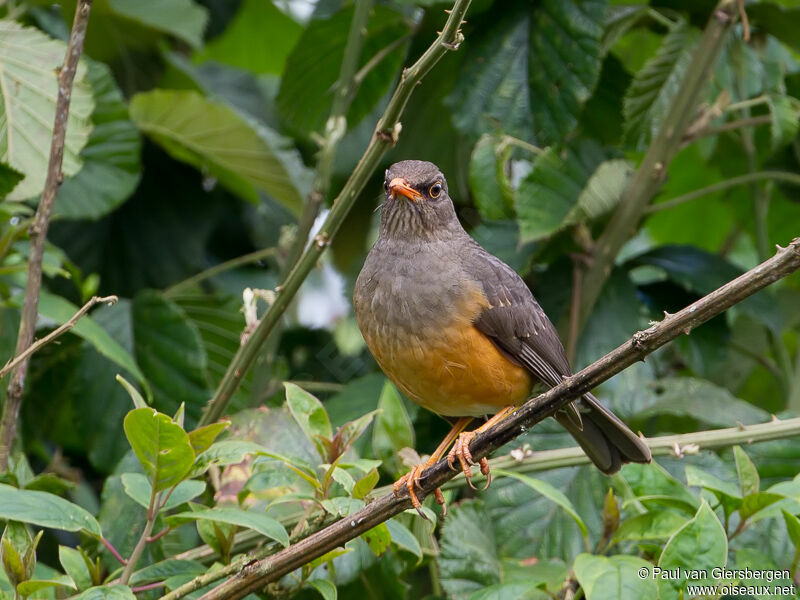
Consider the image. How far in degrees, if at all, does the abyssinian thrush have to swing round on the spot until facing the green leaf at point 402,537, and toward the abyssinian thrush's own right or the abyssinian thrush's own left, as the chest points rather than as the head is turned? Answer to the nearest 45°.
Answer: approximately 45° to the abyssinian thrush's own right

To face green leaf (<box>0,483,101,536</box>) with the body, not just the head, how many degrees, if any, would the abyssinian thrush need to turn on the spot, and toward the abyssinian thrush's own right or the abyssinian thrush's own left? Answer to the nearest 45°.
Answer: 0° — it already faces it

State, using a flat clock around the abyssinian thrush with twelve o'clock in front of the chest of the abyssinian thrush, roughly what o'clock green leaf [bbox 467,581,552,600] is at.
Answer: The green leaf is roughly at 10 o'clock from the abyssinian thrush.

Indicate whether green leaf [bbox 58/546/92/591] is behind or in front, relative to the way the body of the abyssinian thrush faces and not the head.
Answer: in front

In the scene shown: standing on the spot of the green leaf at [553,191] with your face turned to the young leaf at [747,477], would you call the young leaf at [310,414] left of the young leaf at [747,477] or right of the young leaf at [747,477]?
right

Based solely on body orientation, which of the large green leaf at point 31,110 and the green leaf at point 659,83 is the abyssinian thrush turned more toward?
the large green leaf

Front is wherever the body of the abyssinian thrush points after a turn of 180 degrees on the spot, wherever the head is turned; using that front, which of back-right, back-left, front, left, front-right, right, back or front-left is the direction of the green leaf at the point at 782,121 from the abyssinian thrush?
front

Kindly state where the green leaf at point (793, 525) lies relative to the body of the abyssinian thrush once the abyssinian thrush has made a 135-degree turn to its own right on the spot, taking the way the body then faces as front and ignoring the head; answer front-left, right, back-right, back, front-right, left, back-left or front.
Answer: back-right

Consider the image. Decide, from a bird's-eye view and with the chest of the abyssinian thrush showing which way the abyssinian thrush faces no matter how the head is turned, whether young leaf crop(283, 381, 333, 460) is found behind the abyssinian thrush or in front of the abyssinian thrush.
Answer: in front

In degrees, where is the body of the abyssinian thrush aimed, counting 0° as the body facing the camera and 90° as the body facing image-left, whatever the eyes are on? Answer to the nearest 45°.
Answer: approximately 45°
